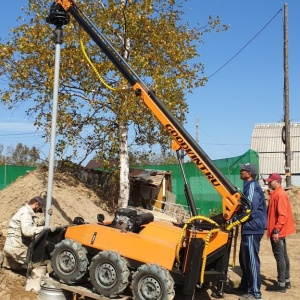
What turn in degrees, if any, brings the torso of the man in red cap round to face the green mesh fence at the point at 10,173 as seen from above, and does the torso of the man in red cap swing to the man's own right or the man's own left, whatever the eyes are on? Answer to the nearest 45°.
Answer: approximately 45° to the man's own right

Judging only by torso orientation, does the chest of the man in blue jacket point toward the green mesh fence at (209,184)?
no

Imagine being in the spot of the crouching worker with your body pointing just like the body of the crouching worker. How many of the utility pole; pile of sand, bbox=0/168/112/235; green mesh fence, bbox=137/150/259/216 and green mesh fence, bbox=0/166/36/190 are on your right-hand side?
0

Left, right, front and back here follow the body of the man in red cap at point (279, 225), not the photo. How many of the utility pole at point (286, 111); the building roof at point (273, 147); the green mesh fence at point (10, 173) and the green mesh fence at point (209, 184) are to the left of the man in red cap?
0

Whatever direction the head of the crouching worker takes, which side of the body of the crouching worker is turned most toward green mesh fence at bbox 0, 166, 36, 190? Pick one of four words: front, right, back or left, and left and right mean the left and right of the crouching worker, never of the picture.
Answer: left

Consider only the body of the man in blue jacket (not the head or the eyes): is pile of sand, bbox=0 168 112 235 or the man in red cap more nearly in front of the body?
the pile of sand

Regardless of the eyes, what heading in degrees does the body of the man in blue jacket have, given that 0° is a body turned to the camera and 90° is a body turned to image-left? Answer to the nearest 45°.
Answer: approximately 90°

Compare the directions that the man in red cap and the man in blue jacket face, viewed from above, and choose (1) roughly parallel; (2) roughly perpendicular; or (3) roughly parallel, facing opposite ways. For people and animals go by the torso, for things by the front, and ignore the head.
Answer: roughly parallel

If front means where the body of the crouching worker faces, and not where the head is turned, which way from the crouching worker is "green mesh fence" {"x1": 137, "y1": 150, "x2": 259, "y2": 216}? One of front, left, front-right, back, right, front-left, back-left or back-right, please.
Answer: front-left

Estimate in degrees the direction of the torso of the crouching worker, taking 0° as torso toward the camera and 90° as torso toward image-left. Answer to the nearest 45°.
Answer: approximately 270°

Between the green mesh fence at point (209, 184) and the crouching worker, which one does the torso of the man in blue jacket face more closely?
the crouching worker

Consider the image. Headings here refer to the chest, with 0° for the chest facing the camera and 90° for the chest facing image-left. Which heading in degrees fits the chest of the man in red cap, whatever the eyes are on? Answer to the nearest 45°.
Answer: approximately 90°

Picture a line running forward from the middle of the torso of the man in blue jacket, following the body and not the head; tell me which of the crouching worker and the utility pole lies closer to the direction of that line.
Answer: the crouching worker

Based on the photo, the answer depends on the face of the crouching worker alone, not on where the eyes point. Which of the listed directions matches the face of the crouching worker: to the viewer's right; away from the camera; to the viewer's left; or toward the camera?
to the viewer's right

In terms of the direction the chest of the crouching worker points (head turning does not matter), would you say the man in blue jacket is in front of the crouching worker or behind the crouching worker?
in front
